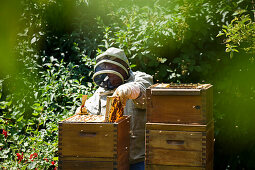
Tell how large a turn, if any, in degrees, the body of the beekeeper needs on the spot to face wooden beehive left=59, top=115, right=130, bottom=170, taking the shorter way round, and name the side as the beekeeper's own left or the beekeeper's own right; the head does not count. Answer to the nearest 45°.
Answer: approximately 45° to the beekeeper's own left

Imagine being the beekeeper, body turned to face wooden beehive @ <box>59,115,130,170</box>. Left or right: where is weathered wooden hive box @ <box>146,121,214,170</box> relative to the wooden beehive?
left

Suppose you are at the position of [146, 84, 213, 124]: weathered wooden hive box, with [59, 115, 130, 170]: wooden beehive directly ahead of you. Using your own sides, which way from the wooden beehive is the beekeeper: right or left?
right

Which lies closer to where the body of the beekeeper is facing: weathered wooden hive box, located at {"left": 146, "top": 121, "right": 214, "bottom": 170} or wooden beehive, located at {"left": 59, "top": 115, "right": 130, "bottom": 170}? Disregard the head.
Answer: the wooden beehive

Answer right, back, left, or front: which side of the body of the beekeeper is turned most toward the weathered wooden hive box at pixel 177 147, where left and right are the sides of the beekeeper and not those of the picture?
left

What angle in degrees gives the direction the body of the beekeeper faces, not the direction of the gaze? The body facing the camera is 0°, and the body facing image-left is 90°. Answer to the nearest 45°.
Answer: approximately 45°

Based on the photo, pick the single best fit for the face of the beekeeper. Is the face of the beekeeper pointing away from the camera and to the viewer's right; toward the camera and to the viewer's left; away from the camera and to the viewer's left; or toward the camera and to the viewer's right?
toward the camera and to the viewer's left

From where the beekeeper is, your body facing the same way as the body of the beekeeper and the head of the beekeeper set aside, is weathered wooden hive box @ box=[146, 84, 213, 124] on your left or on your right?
on your left
